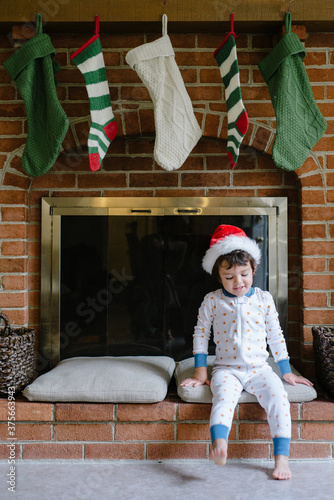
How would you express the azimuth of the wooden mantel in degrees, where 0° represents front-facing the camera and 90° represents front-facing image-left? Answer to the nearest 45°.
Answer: approximately 0°

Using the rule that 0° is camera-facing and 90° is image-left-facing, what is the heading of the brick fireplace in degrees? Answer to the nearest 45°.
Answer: approximately 0°

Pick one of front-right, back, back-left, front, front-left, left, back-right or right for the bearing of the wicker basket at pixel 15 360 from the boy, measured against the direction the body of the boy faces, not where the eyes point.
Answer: right
